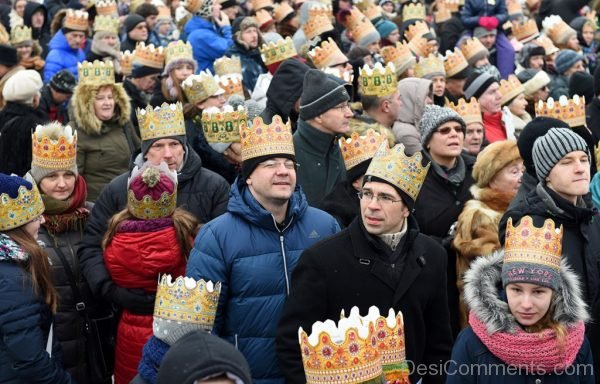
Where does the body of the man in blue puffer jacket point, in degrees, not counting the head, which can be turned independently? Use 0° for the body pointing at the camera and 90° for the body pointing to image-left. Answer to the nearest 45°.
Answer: approximately 315°

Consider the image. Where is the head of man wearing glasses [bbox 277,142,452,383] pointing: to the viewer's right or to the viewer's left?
to the viewer's left
